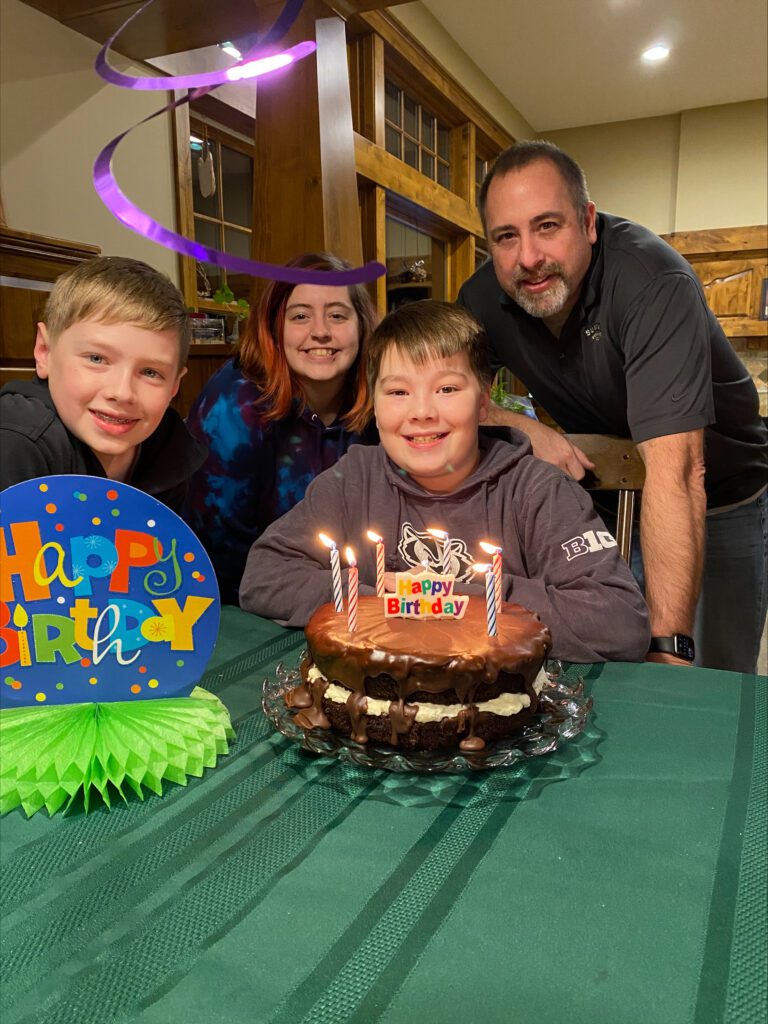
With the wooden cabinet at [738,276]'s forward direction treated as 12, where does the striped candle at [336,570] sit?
The striped candle is roughly at 12 o'clock from the wooden cabinet.

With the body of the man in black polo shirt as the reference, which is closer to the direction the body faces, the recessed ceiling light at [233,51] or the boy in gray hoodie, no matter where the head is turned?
the boy in gray hoodie

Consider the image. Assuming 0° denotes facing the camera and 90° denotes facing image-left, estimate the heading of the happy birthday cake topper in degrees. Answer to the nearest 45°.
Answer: approximately 0°

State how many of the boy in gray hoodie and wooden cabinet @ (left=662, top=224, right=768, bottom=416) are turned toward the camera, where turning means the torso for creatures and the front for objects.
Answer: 2

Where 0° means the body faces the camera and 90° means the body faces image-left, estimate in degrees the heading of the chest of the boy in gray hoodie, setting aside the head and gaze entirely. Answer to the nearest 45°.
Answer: approximately 0°
